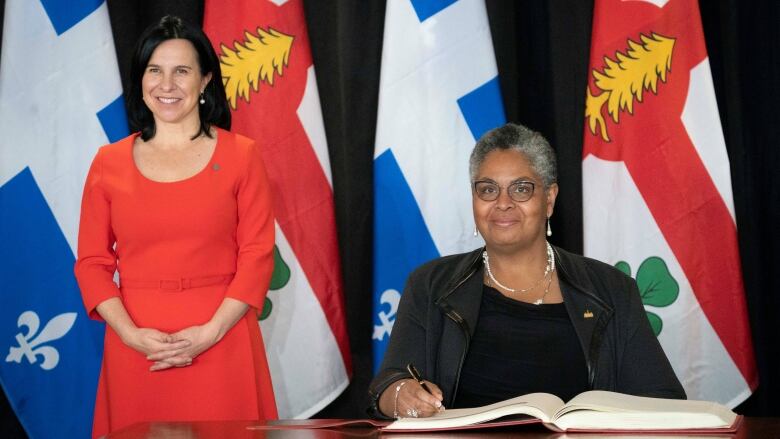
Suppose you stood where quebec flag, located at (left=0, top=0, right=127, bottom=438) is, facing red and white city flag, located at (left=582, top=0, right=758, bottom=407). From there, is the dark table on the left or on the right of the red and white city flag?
right

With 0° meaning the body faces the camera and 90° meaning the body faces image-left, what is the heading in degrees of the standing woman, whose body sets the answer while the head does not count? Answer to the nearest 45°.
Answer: approximately 0°

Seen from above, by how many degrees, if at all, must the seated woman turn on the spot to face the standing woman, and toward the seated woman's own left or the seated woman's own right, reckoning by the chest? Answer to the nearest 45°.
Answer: approximately 90° to the seated woman's own right

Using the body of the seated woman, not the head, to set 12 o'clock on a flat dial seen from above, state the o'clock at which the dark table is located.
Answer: The dark table is roughly at 1 o'clock from the seated woman.

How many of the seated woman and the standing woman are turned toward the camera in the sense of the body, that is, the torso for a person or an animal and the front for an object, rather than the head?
2

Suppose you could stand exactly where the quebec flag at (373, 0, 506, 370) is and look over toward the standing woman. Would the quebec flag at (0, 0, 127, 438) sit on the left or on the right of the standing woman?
right

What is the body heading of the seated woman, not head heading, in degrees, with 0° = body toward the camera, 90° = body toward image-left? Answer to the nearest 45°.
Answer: approximately 0°

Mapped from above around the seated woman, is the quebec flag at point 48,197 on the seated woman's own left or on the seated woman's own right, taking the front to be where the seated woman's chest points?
on the seated woman's own right

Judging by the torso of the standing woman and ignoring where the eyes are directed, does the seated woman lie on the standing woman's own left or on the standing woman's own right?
on the standing woman's own left
